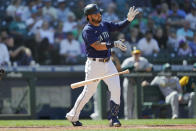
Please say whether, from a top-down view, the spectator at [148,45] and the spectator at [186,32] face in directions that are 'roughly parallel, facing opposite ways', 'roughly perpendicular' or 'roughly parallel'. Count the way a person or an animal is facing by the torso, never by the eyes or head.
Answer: roughly parallel

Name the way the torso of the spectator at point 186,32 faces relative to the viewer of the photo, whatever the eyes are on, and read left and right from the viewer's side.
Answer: facing the viewer

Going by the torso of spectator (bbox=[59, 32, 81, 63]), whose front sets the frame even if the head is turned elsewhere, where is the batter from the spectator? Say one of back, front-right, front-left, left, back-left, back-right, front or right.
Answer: front

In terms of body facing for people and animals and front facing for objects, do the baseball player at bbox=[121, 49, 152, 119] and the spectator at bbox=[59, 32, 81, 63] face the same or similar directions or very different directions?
same or similar directions

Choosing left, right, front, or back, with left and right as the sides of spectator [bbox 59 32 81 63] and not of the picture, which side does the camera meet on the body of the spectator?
front

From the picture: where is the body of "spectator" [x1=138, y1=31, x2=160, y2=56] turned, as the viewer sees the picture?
toward the camera

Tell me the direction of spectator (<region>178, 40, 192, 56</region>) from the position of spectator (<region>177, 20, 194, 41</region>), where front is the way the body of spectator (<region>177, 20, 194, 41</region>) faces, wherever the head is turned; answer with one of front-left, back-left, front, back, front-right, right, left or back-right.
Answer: front

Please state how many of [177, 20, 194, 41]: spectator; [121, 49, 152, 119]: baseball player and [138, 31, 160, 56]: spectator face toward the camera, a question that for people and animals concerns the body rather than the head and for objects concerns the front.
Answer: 3

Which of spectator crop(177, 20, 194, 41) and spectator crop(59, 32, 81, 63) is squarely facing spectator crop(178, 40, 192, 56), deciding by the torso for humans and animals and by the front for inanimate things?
spectator crop(177, 20, 194, 41)

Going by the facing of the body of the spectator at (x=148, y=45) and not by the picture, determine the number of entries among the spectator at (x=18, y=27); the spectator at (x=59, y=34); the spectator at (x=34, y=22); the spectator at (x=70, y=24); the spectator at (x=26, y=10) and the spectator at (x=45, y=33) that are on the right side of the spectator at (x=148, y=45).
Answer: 6
